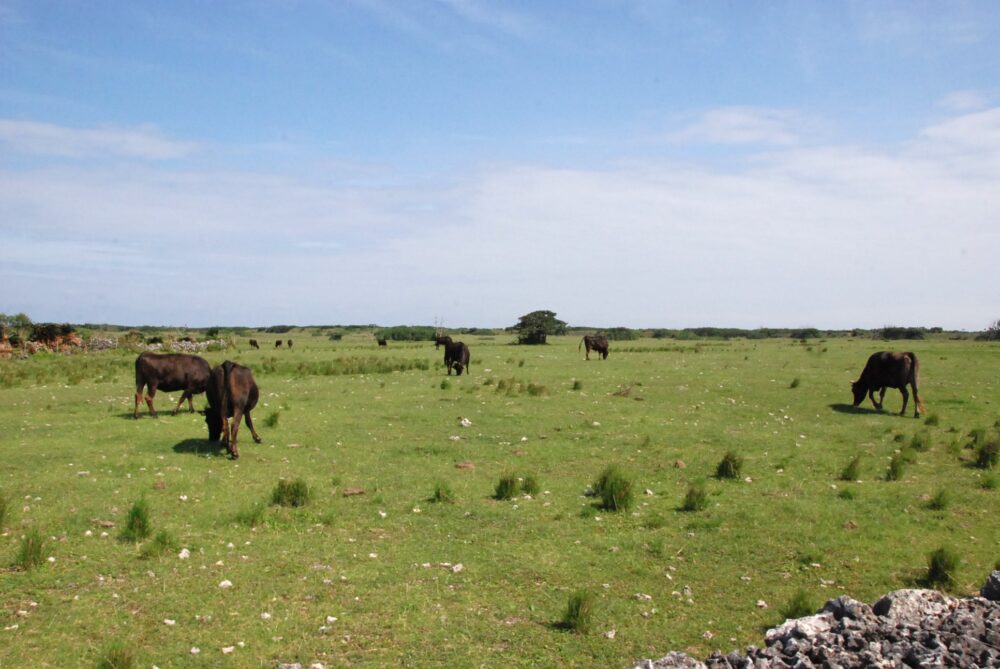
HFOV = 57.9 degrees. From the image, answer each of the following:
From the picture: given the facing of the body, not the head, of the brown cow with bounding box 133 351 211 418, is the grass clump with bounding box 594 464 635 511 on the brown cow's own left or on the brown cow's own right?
on the brown cow's own right

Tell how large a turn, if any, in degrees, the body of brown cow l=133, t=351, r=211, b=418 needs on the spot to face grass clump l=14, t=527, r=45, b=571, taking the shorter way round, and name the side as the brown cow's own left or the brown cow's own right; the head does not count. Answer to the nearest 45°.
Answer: approximately 90° to the brown cow's own right

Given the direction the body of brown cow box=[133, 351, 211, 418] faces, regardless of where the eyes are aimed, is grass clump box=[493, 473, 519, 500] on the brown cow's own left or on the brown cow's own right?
on the brown cow's own right

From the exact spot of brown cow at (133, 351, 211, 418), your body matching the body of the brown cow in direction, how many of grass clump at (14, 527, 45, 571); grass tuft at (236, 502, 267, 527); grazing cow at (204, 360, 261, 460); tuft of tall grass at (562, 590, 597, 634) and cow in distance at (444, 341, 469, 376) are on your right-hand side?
4

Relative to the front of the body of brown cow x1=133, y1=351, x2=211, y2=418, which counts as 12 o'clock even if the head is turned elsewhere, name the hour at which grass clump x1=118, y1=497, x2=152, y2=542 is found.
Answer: The grass clump is roughly at 3 o'clock from the brown cow.

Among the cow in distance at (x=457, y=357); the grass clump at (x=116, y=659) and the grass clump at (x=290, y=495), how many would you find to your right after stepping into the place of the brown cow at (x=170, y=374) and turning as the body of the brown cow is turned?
2

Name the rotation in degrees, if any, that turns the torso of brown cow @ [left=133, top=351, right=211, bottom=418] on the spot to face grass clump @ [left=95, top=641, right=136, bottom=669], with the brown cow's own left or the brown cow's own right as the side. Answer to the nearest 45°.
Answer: approximately 90° to the brown cow's own right

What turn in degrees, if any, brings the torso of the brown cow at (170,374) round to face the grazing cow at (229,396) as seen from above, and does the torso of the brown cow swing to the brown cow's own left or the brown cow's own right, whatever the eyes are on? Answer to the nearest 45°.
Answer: approximately 90° to the brown cow's own right

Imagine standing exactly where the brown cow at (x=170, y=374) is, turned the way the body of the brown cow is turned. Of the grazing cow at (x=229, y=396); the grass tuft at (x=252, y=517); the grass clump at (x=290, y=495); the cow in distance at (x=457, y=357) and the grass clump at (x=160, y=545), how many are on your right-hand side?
4

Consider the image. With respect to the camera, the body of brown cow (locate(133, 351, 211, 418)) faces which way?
to the viewer's right

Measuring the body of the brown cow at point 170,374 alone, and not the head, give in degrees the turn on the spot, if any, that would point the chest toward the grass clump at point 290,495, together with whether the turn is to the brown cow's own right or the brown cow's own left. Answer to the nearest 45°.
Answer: approximately 90° to the brown cow's own right

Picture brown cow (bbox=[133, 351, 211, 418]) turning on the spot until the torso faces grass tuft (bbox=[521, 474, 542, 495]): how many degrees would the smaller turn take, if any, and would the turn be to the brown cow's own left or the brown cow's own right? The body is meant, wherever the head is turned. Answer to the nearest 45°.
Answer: approximately 45° to the brown cow's own right

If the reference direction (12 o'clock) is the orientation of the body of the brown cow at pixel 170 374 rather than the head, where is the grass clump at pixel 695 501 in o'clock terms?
The grass clump is roughly at 2 o'clock from the brown cow.

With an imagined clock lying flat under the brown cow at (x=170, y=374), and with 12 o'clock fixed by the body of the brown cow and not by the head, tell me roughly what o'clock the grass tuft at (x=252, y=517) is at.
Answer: The grass tuft is roughly at 3 o'clock from the brown cow.
